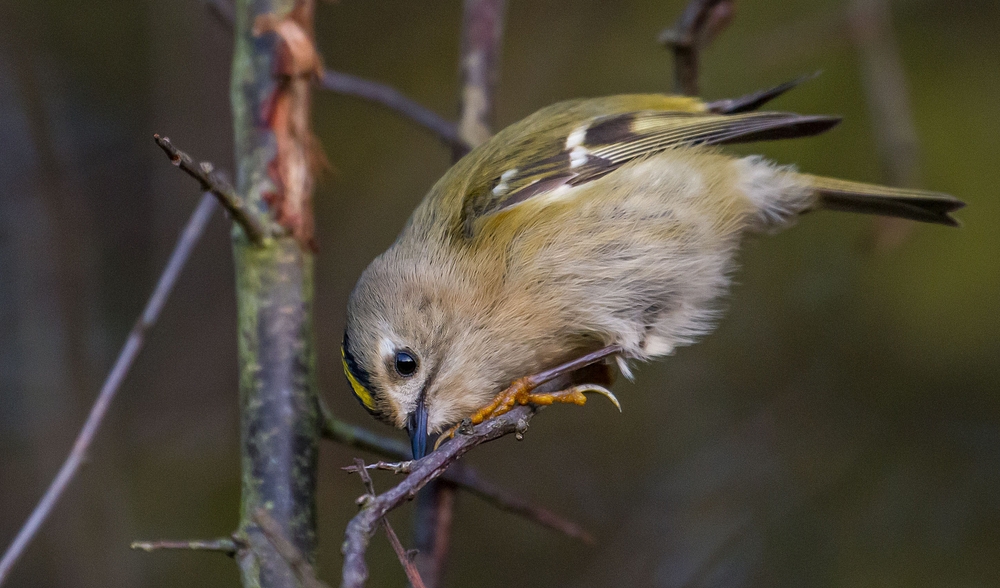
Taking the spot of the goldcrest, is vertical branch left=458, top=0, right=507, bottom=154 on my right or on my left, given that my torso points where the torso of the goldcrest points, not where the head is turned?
on my right

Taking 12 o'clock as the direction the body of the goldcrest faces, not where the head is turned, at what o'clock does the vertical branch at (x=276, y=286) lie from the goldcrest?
The vertical branch is roughly at 11 o'clock from the goldcrest.

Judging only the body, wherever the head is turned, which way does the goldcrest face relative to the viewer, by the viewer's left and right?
facing to the left of the viewer
